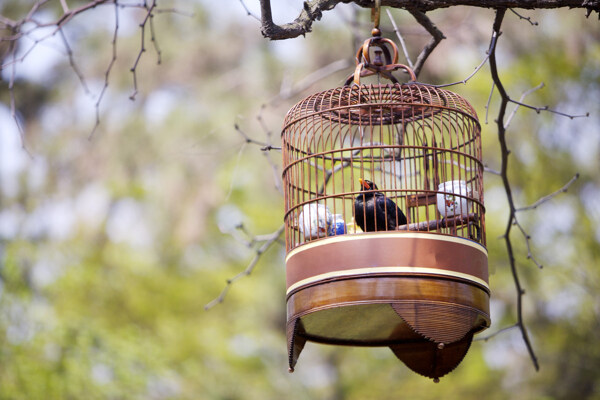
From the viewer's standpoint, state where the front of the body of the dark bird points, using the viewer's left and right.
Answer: facing the viewer and to the left of the viewer

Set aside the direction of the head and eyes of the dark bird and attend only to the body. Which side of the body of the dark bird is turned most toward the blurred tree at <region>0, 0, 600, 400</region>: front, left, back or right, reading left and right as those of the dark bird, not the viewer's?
right
